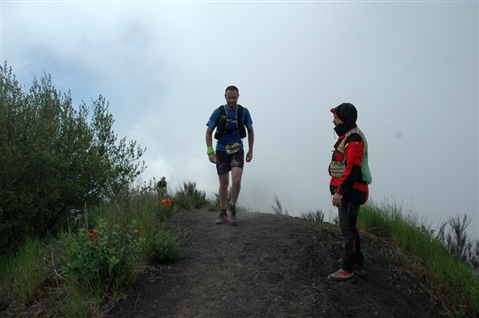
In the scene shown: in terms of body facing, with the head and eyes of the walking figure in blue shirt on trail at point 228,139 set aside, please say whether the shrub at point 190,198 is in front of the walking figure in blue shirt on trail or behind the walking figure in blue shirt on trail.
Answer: behind

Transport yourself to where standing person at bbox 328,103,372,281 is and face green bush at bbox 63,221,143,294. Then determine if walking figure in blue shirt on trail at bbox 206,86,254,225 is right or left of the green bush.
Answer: right

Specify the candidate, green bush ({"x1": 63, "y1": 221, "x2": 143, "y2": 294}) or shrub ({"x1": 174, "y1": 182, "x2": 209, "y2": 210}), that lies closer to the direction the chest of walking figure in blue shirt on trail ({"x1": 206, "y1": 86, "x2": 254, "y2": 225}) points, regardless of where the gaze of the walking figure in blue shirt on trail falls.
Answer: the green bush

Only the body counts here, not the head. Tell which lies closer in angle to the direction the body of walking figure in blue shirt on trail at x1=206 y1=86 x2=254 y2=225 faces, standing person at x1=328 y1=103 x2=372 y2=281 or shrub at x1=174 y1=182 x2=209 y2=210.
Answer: the standing person

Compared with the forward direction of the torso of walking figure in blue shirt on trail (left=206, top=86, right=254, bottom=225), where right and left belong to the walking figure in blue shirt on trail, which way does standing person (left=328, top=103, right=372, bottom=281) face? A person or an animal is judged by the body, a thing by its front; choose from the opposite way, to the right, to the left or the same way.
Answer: to the right

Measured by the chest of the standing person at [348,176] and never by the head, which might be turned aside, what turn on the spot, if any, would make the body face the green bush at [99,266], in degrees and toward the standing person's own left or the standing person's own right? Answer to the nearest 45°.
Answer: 0° — they already face it

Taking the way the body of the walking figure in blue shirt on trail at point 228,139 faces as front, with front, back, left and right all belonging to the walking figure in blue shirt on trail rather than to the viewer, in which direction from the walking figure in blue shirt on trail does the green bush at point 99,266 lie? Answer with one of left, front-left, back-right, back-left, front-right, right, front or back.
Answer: front-right

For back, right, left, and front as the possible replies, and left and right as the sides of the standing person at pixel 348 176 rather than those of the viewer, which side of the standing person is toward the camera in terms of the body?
left

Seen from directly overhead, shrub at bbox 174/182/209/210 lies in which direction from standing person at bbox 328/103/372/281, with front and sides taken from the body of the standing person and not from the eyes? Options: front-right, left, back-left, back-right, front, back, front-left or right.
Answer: front-right

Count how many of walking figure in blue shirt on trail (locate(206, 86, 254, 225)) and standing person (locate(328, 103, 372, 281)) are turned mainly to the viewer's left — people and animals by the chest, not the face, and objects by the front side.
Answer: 1

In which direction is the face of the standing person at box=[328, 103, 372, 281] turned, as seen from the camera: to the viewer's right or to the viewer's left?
to the viewer's left
